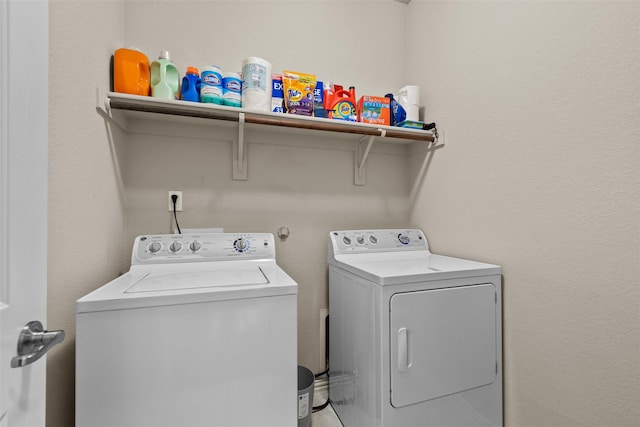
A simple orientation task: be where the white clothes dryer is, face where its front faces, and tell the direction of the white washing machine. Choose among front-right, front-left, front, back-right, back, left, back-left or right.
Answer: right

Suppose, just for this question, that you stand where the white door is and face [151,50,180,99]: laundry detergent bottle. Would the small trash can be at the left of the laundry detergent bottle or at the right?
right

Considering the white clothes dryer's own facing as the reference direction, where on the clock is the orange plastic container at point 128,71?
The orange plastic container is roughly at 4 o'clock from the white clothes dryer.

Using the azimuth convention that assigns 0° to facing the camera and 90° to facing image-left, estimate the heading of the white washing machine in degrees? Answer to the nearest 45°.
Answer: approximately 0°

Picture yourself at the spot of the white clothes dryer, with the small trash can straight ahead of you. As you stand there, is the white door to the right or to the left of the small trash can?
left

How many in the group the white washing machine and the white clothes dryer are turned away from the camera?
0

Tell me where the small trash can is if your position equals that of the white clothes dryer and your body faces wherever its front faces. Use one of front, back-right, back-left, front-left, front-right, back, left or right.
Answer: back-right
